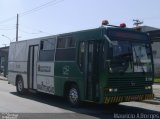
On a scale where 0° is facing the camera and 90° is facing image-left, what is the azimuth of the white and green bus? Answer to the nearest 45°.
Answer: approximately 315°
